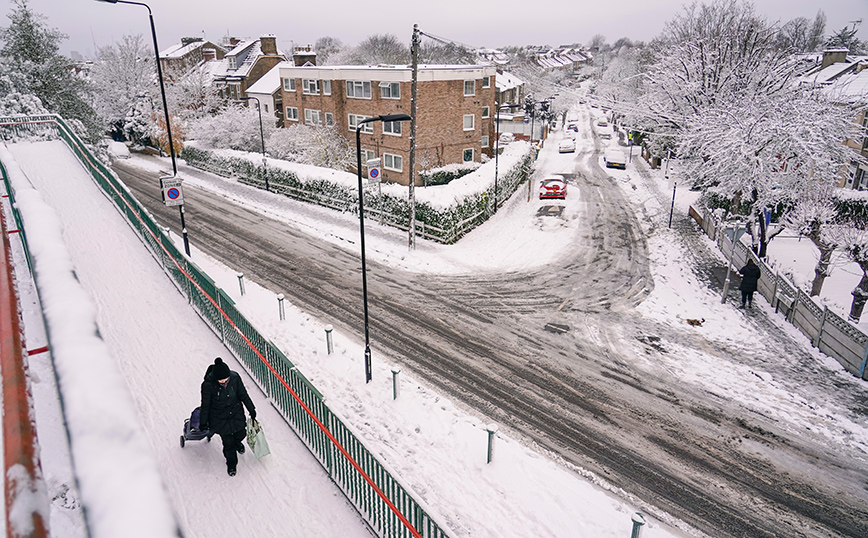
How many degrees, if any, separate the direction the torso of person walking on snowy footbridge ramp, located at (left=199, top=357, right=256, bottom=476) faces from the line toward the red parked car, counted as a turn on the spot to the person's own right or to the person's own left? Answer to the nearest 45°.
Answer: approximately 135° to the person's own left

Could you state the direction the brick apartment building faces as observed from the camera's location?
facing the viewer and to the left of the viewer

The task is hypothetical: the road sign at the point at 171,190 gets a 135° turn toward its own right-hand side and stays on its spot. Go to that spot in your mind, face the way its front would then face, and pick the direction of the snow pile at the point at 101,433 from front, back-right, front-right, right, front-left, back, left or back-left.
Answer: back-left

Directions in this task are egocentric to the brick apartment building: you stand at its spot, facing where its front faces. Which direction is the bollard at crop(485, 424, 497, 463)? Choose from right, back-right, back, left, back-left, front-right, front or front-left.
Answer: front-left

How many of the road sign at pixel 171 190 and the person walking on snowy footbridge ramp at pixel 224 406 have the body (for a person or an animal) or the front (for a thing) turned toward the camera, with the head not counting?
2

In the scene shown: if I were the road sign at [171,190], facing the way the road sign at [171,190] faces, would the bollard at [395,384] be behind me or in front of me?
in front

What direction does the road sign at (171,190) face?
toward the camera

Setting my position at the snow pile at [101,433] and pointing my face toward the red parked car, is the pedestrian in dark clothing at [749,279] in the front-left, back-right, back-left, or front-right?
front-right

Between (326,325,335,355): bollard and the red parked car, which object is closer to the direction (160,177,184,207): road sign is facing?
the bollard

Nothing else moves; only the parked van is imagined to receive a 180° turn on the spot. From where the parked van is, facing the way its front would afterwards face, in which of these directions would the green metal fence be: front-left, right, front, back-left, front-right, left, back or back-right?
front

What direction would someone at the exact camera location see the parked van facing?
facing away from the viewer
